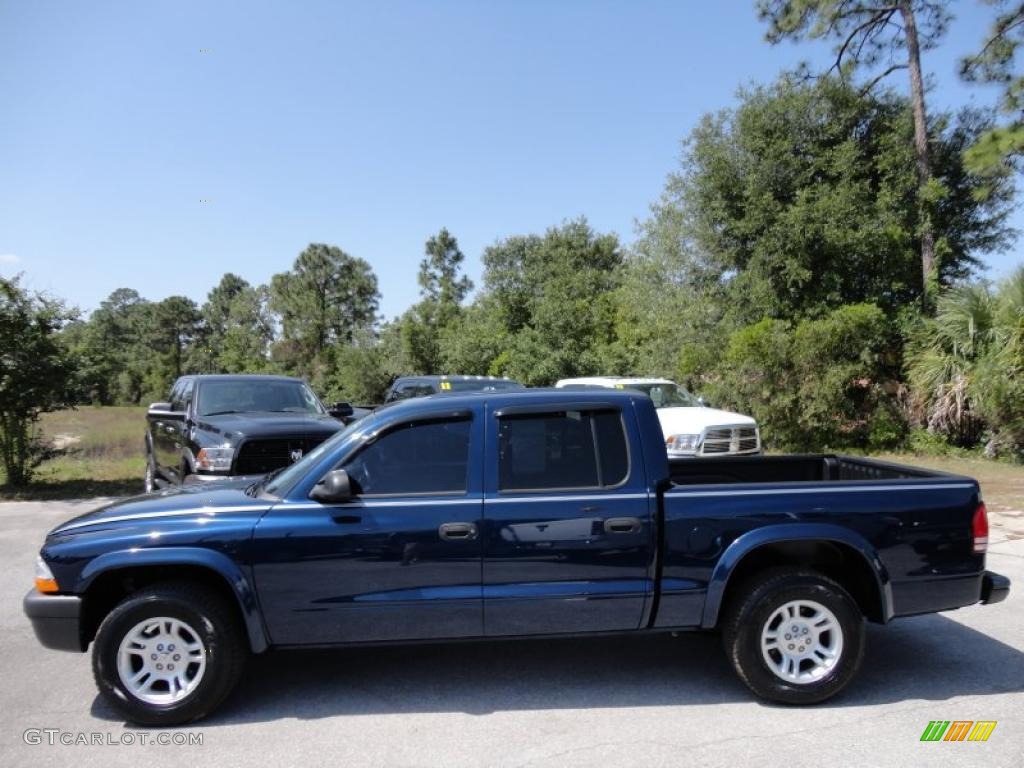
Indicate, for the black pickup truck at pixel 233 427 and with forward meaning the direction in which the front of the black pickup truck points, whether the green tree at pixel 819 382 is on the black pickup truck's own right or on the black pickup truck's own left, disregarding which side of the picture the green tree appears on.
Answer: on the black pickup truck's own left

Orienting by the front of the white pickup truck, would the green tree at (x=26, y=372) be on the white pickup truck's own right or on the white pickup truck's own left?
on the white pickup truck's own right

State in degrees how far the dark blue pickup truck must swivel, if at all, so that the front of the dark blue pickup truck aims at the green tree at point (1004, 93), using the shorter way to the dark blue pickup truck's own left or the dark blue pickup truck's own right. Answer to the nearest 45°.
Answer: approximately 135° to the dark blue pickup truck's own right

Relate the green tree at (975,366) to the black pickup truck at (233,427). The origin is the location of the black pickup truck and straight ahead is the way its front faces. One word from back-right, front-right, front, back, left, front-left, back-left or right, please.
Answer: front-left

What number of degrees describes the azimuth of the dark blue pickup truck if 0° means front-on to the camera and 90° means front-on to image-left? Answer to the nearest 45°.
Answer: approximately 90°

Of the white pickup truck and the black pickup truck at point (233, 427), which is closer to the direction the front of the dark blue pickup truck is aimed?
the black pickup truck

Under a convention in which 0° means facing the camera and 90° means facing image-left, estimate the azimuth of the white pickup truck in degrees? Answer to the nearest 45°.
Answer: approximately 315°

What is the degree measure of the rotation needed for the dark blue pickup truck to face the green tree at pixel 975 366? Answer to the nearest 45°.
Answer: approximately 135° to its right

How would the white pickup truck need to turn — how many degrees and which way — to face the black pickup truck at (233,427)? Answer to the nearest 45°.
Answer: approximately 90° to its right

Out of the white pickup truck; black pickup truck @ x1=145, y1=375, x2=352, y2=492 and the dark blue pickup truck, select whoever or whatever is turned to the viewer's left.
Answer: the dark blue pickup truck
